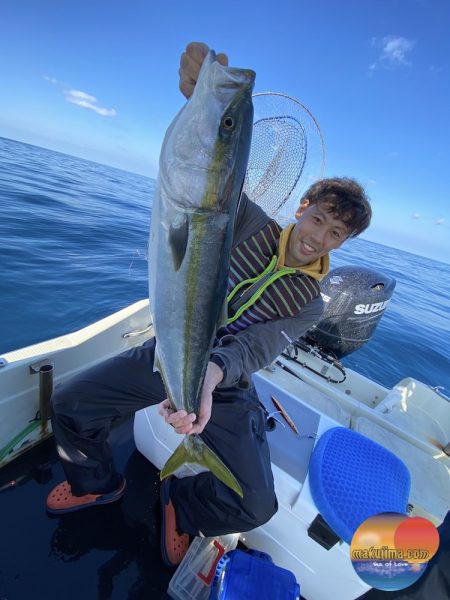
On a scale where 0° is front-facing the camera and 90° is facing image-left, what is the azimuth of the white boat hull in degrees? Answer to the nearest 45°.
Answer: approximately 45°

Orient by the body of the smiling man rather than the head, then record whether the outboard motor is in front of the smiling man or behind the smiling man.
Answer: behind

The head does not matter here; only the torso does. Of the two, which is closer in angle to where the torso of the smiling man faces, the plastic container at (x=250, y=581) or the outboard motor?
the plastic container
